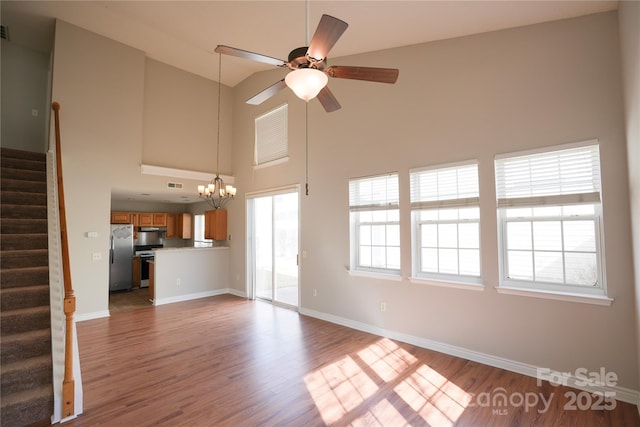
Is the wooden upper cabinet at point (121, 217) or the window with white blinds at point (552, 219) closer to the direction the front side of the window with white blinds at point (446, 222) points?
the wooden upper cabinet

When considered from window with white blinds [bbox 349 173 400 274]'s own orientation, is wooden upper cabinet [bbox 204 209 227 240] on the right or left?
on its right

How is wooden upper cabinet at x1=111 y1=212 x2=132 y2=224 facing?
toward the camera

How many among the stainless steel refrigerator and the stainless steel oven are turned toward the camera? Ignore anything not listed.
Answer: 2

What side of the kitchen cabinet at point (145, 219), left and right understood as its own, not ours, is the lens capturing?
front

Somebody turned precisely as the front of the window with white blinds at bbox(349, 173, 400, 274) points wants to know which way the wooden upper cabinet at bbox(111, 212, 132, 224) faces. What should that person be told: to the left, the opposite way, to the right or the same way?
to the left

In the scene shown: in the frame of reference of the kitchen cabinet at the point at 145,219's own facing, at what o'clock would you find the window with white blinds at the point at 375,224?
The window with white blinds is roughly at 11 o'clock from the kitchen cabinet.

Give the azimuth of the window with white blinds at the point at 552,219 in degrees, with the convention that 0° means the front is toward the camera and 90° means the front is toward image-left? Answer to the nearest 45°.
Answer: approximately 45°

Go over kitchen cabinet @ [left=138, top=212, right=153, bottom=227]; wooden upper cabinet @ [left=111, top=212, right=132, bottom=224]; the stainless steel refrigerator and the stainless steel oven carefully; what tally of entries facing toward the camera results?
4

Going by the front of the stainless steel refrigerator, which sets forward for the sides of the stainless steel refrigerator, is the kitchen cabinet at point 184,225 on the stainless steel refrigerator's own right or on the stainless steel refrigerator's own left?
on the stainless steel refrigerator's own left

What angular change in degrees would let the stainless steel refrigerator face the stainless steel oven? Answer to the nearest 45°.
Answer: approximately 135° to its left

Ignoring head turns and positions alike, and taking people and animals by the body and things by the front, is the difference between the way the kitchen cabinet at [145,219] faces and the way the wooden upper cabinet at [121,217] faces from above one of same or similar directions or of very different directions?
same or similar directions

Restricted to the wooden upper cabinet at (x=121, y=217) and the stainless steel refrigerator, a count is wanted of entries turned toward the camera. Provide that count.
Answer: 2

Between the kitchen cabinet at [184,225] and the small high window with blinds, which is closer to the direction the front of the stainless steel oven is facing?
the small high window with blinds

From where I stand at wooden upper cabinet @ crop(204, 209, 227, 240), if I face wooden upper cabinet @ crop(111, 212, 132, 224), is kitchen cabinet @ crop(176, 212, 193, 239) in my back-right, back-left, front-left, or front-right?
front-right
